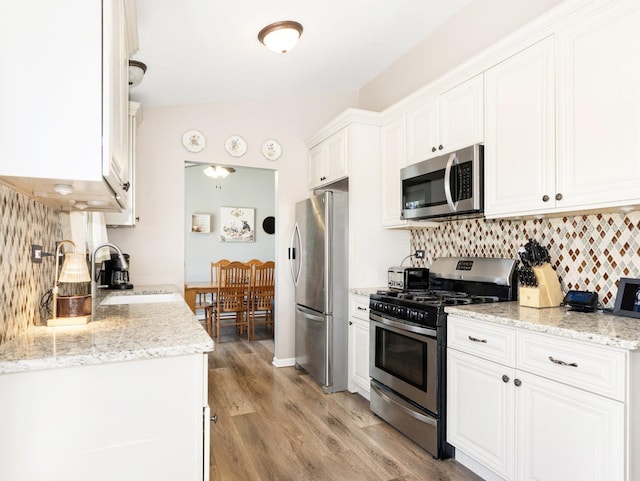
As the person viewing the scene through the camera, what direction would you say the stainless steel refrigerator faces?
facing the viewer and to the left of the viewer

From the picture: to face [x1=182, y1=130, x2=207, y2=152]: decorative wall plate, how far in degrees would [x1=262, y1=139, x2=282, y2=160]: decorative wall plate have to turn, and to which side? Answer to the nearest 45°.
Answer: approximately 90° to its right

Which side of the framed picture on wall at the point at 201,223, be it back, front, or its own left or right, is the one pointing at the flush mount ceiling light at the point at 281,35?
front

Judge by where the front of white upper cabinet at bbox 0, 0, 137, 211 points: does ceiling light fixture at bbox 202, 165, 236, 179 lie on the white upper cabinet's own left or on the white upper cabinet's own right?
on the white upper cabinet's own left

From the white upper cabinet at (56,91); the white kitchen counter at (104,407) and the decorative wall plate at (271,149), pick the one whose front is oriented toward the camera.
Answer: the decorative wall plate

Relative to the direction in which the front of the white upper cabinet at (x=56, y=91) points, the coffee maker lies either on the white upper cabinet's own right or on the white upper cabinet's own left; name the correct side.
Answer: on the white upper cabinet's own left

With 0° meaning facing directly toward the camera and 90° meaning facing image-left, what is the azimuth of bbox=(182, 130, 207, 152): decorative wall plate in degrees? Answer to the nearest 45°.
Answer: approximately 0°

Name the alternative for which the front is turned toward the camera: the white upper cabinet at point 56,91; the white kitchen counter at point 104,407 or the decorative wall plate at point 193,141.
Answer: the decorative wall plate

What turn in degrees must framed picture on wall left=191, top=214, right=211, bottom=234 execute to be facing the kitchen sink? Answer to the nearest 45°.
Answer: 0° — it already faces it

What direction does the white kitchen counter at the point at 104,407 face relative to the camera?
to the viewer's right

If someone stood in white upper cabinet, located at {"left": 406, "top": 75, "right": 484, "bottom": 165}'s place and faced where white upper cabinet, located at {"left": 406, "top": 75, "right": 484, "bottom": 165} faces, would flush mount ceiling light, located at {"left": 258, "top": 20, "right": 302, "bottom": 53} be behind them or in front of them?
in front

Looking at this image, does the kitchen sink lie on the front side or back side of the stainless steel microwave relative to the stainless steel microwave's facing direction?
on the front side
